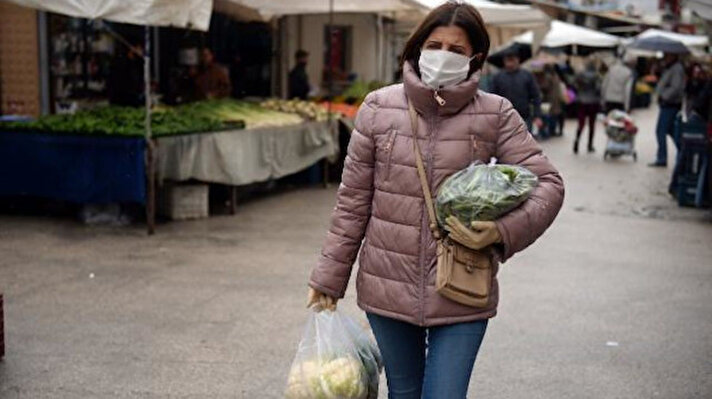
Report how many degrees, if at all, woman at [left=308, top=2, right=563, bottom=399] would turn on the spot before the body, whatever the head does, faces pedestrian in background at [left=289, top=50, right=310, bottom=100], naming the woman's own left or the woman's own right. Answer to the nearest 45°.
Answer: approximately 180°
